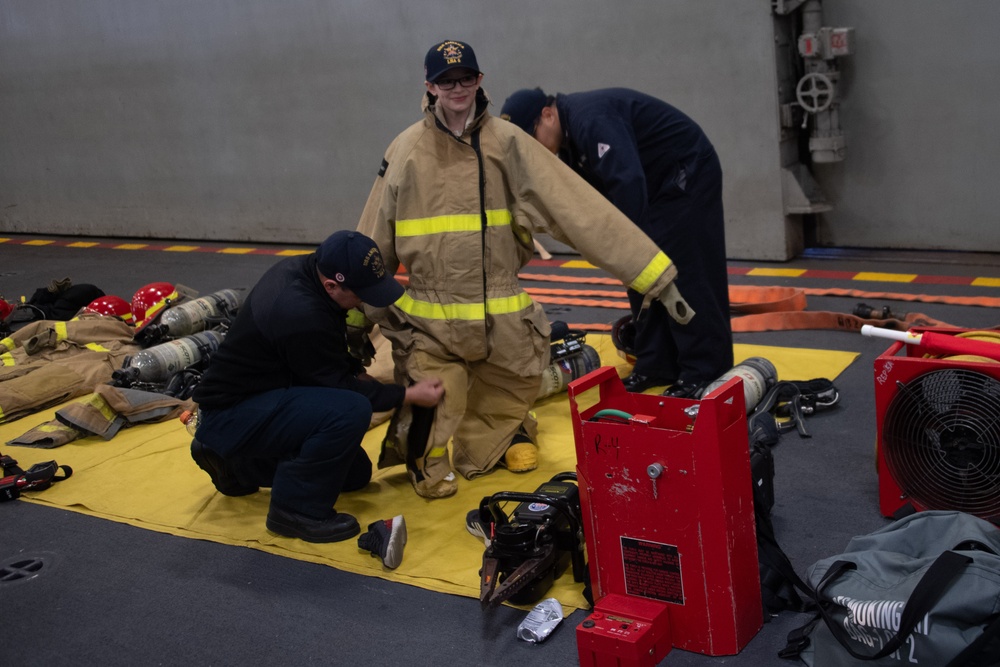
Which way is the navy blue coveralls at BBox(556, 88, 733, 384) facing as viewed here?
to the viewer's left

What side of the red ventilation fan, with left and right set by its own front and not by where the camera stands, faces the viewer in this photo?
front

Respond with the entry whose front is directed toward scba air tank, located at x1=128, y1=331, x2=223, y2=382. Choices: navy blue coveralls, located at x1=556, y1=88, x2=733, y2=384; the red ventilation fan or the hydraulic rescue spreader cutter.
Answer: the navy blue coveralls

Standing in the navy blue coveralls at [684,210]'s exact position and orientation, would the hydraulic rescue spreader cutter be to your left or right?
on your left

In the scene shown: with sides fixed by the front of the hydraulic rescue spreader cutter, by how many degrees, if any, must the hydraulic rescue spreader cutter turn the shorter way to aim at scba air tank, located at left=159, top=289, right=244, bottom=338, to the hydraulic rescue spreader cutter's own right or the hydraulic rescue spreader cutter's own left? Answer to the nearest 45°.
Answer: approximately 90° to the hydraulic rescue spreader cutter's own right

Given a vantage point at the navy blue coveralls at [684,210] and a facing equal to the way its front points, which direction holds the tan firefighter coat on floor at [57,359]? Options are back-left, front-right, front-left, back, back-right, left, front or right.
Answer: front

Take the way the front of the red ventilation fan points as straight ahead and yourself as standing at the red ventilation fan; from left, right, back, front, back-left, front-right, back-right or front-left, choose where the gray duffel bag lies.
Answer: front

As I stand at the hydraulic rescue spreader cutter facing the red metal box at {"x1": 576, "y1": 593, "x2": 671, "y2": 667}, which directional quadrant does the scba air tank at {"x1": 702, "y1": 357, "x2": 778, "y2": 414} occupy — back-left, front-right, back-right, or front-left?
back-left

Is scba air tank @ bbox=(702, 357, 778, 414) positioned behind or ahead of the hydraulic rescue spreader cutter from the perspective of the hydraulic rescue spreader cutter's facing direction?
behind

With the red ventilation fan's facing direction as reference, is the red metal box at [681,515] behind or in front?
in front

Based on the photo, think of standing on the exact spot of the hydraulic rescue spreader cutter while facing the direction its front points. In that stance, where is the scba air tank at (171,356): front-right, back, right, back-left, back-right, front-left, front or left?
right
